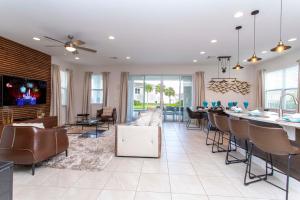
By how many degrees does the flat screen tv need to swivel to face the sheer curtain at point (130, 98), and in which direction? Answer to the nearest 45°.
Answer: approximately 45° to its left

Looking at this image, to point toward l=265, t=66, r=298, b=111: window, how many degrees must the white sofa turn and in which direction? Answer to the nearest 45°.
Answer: approximately 135° to its right

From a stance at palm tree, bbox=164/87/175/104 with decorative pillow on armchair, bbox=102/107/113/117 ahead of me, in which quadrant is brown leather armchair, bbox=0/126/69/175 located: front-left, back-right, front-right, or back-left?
front-left

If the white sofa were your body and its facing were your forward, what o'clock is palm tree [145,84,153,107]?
The palm tree is roughly at 3 o'clock from the white sofa.

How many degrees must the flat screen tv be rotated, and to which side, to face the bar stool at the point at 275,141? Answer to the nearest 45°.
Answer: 0° — it already faces it

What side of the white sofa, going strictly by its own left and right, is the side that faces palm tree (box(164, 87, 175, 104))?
right

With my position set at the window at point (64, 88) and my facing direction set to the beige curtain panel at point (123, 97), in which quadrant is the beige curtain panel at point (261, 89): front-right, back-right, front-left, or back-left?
front-right

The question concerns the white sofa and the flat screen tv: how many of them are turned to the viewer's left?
1

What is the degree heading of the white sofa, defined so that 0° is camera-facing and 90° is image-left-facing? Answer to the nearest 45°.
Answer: approximately 90°

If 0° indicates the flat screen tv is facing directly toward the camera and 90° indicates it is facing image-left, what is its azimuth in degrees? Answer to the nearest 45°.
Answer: approximately 315°

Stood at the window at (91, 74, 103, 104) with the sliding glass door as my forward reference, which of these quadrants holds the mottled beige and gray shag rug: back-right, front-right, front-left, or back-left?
front-right

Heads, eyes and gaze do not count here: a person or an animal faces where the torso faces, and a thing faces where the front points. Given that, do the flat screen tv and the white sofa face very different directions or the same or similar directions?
very different directions

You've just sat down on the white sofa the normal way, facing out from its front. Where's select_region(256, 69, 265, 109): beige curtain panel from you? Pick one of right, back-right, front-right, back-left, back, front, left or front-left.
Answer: back-right

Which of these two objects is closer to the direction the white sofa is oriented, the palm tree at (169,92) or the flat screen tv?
the flat screen tv

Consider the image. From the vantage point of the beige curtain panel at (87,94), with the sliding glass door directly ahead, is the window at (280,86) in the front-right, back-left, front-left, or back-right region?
front-right

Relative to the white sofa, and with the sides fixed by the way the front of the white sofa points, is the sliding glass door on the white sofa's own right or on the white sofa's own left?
on the white sofa's own right

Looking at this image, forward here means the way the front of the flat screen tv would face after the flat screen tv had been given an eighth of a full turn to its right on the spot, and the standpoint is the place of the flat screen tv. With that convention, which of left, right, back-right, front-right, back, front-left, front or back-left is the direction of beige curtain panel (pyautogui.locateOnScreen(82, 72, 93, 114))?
back-left
